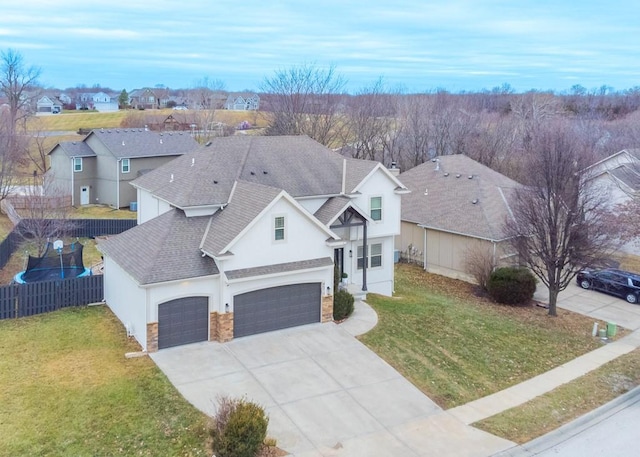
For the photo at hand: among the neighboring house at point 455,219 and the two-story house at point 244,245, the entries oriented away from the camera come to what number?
0

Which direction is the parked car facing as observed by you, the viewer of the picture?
facing away from the viewer and to the left of the viewer

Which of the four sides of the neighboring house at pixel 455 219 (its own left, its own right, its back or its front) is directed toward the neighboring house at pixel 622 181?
left

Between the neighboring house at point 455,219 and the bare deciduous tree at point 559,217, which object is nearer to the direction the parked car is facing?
the neighboring house
